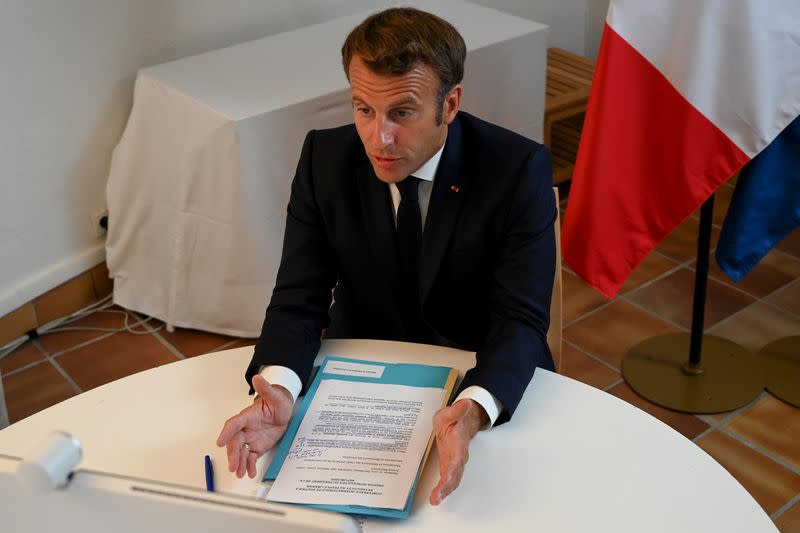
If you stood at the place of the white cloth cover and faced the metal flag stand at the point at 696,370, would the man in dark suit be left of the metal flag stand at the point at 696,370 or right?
right

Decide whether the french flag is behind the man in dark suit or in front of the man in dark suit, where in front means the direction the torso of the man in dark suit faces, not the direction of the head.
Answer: behind

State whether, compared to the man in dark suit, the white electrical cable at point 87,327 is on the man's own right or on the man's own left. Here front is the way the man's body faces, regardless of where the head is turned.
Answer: on the man's own right

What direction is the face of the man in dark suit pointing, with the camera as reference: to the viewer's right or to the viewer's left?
to the viewer's left

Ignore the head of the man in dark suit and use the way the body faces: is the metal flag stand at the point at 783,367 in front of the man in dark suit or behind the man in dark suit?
behind

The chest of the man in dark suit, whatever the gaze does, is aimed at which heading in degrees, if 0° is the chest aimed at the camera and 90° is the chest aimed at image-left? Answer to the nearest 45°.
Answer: approximately 45°
